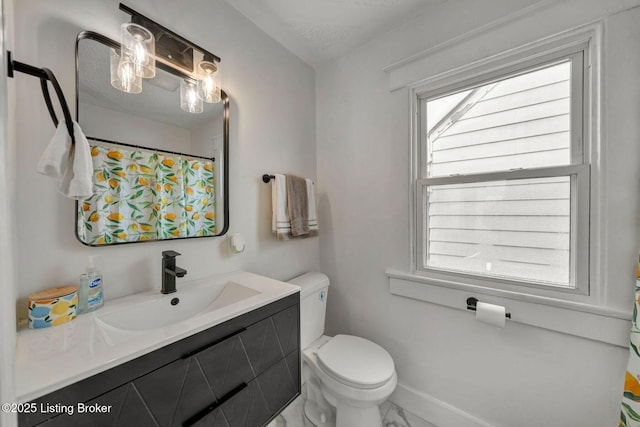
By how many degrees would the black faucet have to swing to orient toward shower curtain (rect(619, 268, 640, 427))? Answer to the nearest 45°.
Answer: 0° — it already faces it

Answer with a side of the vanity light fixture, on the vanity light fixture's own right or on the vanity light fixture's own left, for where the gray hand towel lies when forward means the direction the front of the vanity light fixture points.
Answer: on the vanity light fixture's own left

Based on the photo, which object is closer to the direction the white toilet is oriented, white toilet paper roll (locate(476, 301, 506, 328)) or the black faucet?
the white toilet paper roll

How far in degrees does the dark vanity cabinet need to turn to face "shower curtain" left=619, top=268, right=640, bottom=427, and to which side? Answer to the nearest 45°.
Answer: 0° — it already faces it

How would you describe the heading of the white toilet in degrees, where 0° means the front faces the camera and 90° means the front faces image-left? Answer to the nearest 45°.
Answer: approximately 315°

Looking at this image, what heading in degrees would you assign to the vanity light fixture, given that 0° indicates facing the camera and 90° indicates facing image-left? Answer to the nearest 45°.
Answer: approximately 315°

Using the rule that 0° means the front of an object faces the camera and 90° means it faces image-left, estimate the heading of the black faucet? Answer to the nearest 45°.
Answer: approximately 315°
